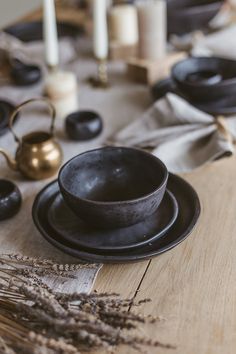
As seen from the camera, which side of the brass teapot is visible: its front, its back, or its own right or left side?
left

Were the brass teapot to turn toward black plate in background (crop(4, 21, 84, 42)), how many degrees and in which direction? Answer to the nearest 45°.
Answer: approximately 90° to its right

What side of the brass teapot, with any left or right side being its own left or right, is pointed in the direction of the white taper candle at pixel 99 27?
right

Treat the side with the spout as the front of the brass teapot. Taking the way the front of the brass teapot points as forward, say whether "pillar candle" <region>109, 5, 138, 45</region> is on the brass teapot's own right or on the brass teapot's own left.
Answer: on the brass teapot's own right
